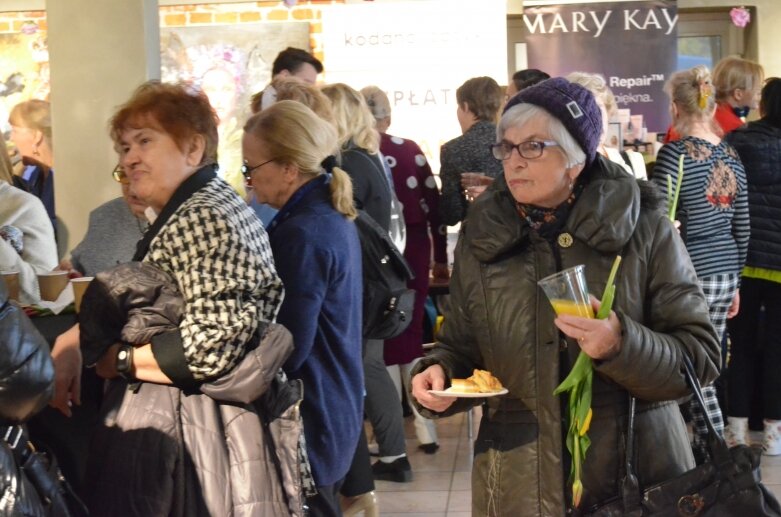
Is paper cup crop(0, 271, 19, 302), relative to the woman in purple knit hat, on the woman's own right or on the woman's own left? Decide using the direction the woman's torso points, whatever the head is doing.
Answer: on the woman's own right

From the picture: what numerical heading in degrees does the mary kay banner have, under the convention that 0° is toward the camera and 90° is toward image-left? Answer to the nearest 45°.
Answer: approximately 0°

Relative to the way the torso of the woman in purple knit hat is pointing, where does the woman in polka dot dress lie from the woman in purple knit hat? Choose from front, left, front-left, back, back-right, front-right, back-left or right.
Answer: back-right

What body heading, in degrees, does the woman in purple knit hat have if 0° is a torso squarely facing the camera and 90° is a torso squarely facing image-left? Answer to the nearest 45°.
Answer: approximately 45°
